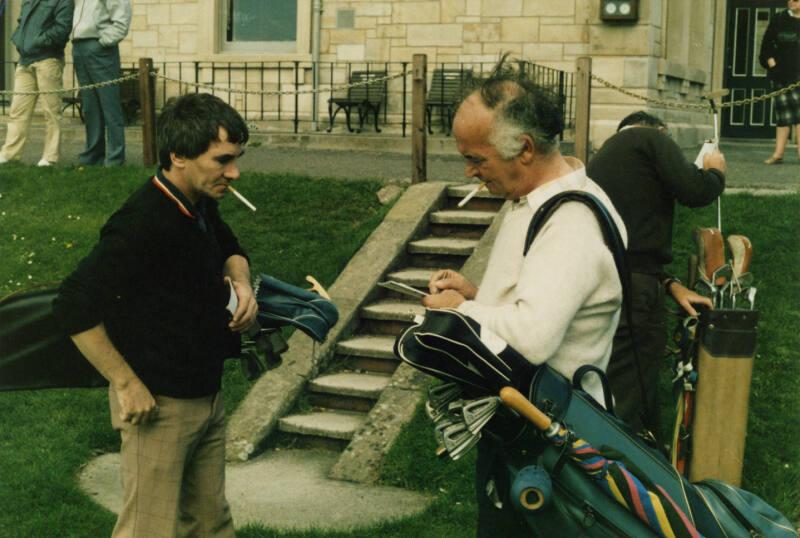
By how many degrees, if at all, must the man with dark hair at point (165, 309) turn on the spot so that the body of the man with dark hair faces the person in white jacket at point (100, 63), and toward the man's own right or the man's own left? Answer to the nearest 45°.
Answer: approximately 135° to the man's own left

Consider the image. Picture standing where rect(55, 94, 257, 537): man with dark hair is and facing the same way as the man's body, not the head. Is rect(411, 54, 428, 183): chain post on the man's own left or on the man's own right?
on the man's own left

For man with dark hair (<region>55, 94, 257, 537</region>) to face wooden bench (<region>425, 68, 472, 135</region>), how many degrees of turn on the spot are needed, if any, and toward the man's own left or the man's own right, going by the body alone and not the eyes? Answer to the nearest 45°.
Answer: approximately 135° to the man's own left

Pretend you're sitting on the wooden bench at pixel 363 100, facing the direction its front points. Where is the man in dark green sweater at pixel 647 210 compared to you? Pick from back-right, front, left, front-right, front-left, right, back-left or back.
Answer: front-left

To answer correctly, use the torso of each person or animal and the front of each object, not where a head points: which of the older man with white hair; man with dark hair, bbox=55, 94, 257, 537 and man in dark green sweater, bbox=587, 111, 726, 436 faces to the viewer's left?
the older man with white hair

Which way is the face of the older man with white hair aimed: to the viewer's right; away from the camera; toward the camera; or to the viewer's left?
to the viewer's left

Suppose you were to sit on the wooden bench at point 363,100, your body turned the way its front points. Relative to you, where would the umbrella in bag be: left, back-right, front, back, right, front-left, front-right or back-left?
front-left

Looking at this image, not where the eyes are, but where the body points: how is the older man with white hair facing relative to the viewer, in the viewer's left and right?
facing to the left of the viewer

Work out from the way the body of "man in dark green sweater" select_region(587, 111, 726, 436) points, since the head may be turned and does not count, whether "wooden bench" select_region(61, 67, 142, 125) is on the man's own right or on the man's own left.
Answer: on the man's own left

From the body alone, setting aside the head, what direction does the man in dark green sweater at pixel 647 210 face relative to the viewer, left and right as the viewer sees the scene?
facing away from the viewer and to the right of the viewer

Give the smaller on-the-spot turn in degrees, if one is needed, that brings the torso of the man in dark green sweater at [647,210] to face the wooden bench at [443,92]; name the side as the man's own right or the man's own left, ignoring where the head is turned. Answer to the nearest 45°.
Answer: approximately 45° to the man's own left

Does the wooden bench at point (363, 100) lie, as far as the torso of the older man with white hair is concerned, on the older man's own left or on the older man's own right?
on the older man's own right

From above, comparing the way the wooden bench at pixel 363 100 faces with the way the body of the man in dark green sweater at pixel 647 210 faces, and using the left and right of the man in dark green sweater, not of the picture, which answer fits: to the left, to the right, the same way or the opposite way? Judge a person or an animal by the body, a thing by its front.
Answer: the opposite way

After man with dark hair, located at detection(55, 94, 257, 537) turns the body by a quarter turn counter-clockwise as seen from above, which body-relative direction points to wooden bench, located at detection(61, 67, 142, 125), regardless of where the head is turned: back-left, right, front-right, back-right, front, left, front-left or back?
front-left

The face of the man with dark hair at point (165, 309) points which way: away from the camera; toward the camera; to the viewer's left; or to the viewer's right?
to the viewer's right

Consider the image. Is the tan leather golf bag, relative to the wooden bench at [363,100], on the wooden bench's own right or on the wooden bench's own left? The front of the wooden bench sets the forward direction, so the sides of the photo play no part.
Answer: on the wooden bench's own left
